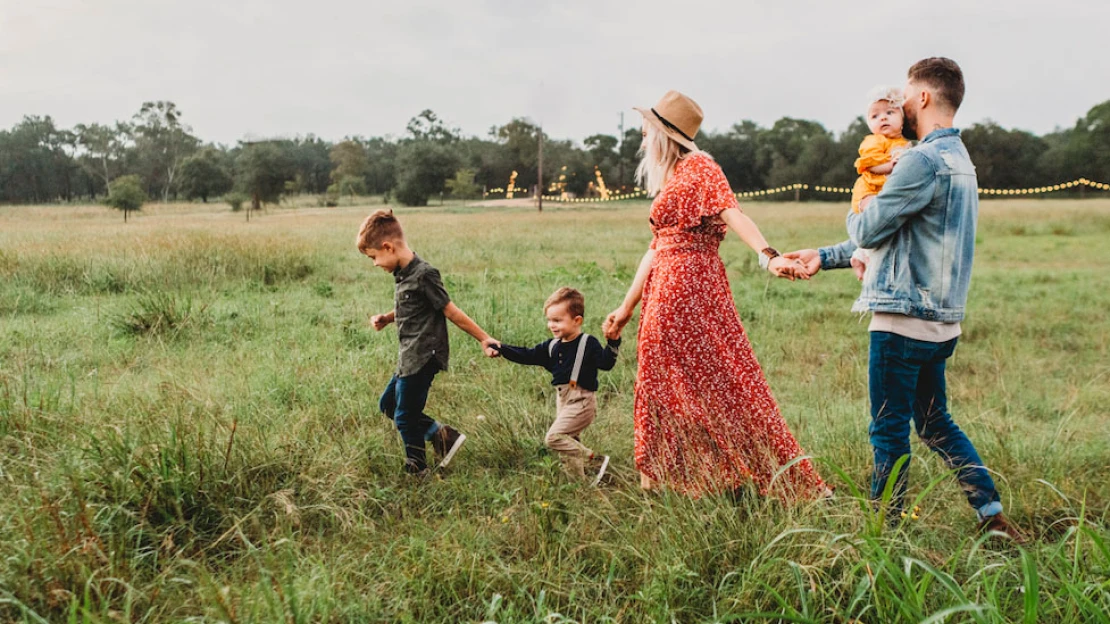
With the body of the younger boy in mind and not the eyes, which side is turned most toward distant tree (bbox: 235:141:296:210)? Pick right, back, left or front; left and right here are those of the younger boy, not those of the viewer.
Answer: right

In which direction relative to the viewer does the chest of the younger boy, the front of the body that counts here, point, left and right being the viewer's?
facing the viewer and to the left of the viewer

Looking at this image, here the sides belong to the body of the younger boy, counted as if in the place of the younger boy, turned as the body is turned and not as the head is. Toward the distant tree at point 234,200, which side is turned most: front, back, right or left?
right

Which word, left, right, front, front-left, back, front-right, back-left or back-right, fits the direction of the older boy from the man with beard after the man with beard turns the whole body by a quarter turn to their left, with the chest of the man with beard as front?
front-right

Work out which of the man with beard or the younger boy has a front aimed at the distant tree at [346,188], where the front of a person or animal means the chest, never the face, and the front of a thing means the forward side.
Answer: the man with beard

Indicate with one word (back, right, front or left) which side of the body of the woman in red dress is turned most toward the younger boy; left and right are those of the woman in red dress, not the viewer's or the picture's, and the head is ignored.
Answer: front

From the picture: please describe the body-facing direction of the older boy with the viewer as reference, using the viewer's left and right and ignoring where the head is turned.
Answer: facing to the left of the viewer

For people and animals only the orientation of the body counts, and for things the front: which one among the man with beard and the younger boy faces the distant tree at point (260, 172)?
the man with beard

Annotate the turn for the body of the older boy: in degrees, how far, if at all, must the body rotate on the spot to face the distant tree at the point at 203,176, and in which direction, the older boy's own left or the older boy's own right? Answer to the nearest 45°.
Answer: approximately 90° to the older boy's own right

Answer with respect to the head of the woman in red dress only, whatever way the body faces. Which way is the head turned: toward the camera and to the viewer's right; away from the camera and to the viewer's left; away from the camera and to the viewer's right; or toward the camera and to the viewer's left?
away from the camera and to the viewer's left

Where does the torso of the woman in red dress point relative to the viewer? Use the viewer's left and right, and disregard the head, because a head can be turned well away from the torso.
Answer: facing to the left of the viewer

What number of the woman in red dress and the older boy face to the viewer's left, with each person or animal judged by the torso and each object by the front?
2

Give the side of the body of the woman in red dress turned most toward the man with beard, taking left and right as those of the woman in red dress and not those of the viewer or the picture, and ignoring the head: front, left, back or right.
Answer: back

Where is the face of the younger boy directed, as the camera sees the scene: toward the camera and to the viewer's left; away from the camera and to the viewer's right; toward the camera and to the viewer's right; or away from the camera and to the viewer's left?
toward the camera and to the viewer's left

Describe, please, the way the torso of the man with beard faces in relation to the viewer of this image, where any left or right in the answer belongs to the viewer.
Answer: facing away from the viewer and to the left of the viewer
